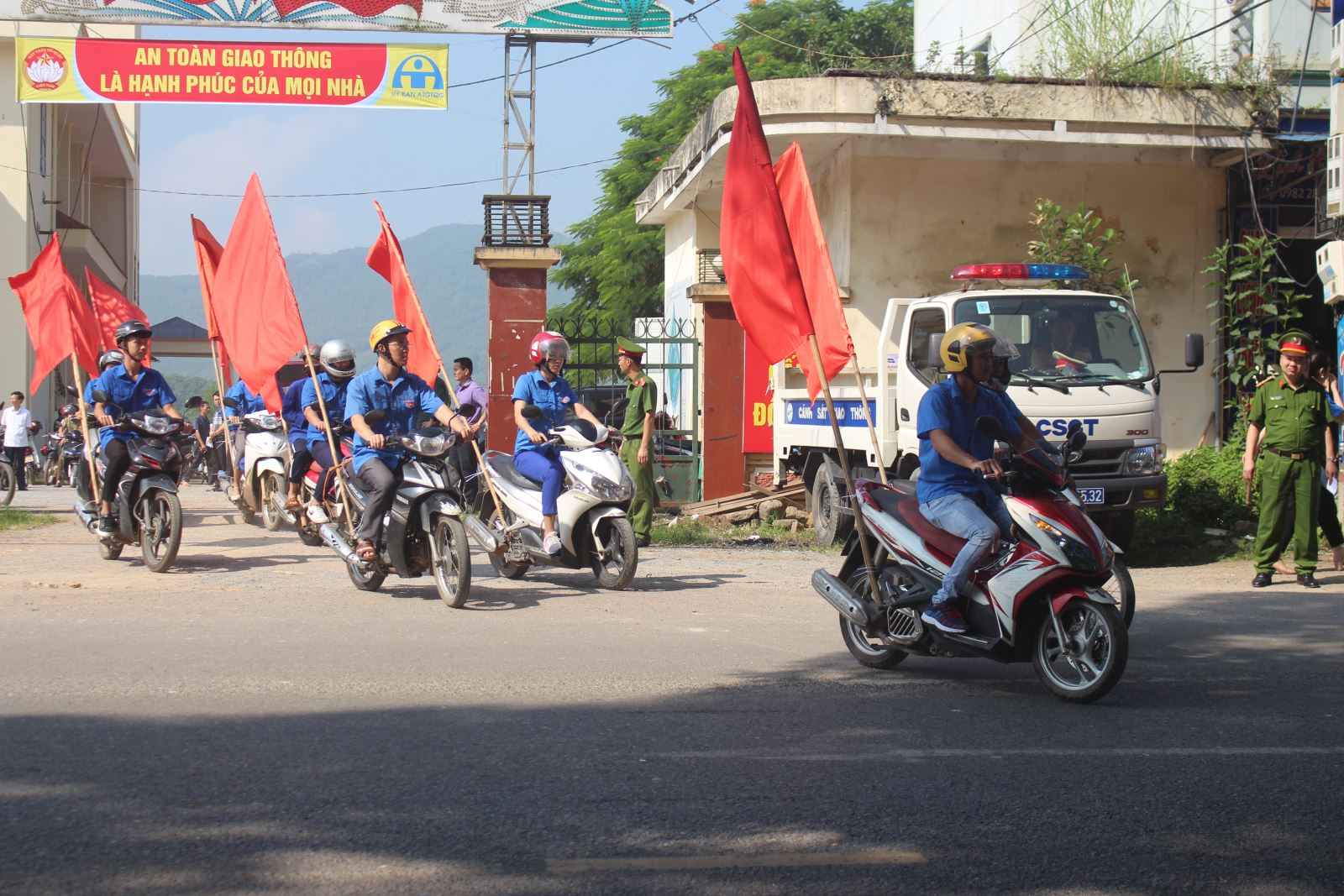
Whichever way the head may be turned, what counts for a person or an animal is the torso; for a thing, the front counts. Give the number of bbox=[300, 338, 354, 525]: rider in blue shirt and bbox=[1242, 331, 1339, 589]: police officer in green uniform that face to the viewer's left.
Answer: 0

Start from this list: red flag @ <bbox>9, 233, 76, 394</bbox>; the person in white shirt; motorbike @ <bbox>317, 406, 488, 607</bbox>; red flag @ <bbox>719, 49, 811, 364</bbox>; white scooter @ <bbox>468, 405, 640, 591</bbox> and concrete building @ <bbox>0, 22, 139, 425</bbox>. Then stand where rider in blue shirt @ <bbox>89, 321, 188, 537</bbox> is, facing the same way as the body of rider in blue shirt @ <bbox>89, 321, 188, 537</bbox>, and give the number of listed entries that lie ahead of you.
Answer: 3

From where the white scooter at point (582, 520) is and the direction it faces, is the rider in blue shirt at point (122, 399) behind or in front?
behind

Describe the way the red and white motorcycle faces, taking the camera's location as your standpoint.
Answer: facing the viewer and to the right of the viewer

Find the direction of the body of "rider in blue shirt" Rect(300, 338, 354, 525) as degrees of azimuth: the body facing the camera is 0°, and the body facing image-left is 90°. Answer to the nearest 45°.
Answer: approximately 315°

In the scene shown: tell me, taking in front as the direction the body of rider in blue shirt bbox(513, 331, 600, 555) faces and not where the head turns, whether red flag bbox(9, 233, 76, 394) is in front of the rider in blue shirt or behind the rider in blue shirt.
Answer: behind

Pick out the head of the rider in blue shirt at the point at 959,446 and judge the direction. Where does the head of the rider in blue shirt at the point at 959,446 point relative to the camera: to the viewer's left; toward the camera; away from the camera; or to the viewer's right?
to the viewer's right

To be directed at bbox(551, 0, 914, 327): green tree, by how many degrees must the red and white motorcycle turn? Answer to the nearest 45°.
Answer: approximately 135° to its left

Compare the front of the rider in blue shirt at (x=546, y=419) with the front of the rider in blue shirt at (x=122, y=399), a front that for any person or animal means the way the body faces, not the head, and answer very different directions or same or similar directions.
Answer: same or similar directions

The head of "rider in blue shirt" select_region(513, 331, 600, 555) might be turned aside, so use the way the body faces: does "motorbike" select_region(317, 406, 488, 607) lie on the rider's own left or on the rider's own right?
on the rider's own right

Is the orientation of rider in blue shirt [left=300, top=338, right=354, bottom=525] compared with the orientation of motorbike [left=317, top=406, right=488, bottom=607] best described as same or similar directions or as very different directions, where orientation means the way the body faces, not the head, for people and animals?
same or similar directions

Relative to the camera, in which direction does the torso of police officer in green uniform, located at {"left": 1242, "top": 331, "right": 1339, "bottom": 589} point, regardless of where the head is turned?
toward the camera

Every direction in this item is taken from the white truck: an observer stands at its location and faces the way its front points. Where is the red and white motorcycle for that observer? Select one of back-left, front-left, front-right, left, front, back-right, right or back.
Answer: front-right

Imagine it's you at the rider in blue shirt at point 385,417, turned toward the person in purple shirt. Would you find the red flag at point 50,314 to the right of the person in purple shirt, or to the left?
left
